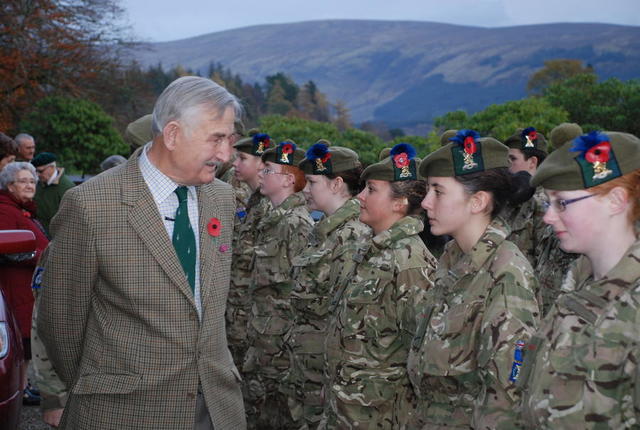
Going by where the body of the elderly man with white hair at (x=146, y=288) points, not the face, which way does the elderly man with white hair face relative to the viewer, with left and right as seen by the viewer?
facing the viewer and to the right of the viewer

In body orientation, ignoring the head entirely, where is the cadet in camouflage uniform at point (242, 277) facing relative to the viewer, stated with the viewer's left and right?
facing the viewer and to the left of the viewer

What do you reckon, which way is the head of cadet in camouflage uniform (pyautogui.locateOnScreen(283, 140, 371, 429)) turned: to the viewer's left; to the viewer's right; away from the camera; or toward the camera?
to the viewer's left

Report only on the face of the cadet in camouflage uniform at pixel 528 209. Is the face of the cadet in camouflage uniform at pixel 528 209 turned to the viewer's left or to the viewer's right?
to the viewer's left

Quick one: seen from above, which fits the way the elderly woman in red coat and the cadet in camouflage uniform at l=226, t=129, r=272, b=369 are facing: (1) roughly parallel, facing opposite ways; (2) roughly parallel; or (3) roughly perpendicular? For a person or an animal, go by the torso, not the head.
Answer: roughly perpendicular

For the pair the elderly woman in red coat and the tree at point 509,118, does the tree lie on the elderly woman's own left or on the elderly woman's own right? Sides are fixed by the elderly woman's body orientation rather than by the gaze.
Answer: on the elderly woman's own left

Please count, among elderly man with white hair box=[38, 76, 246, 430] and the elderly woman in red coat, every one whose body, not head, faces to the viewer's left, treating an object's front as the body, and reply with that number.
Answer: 0

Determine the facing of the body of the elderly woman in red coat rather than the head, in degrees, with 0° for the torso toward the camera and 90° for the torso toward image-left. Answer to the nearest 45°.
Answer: approximately 315°

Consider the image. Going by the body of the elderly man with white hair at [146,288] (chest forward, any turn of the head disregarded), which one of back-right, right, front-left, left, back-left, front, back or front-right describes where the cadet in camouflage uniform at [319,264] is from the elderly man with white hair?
left

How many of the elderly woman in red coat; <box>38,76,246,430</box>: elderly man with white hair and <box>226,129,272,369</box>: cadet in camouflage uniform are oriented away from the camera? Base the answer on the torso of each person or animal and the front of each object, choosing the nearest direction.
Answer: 0
